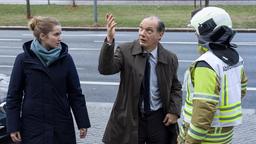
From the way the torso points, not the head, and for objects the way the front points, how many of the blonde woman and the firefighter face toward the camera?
1

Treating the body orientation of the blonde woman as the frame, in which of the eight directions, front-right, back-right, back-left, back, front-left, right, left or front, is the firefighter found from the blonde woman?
front-left

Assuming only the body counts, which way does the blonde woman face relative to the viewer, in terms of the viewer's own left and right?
facing the viewer

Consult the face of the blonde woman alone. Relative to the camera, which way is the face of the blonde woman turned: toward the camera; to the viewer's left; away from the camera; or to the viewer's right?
to the viewer's right

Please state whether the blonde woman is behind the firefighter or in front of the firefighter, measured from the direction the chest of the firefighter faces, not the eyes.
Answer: in front

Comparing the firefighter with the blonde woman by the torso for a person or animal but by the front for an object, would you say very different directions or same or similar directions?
very different directions

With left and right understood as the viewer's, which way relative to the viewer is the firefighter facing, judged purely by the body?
facing away from the viewer and to the left of the viewer
